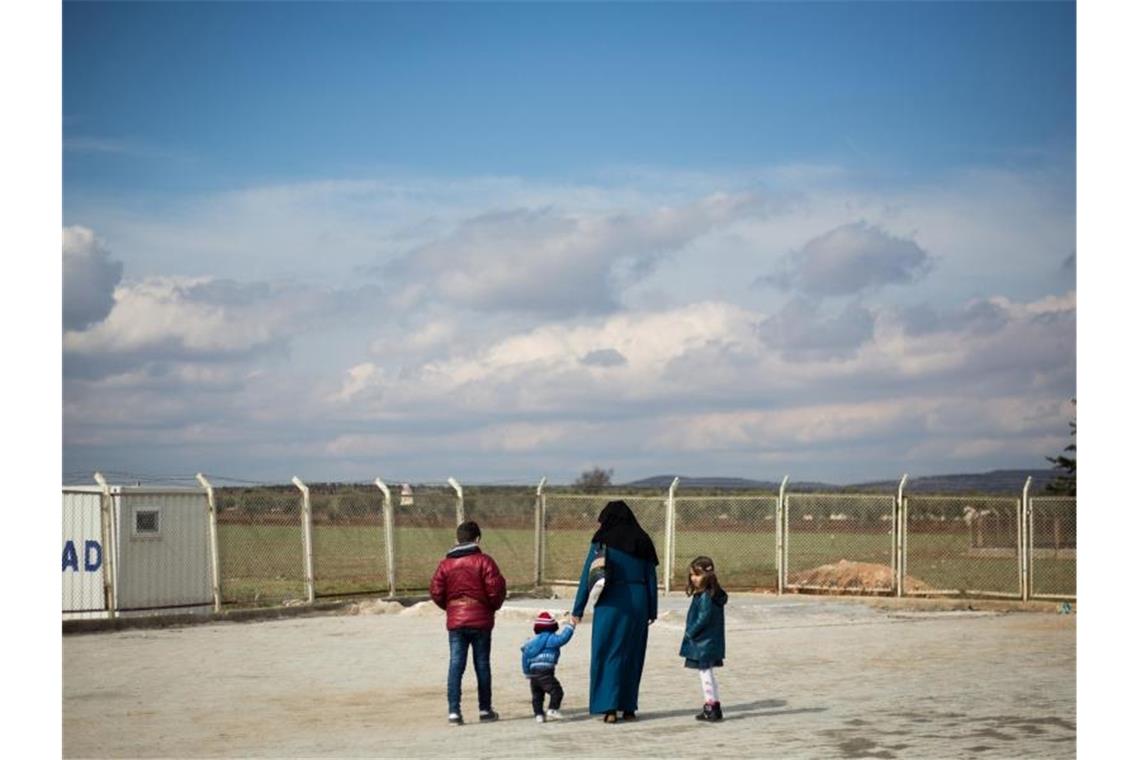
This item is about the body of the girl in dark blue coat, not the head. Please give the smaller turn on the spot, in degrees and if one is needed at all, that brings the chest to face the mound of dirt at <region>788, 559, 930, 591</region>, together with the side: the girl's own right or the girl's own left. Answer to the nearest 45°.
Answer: approximately 90° to the girl's own right

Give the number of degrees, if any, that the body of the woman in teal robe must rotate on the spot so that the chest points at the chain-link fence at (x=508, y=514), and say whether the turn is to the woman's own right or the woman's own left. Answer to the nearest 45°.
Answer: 0° — they already face it

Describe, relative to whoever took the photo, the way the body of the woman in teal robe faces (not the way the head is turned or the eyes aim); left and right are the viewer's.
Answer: facing away from the viewer

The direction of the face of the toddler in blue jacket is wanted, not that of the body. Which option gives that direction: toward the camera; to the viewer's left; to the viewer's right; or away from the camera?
away from the camera
